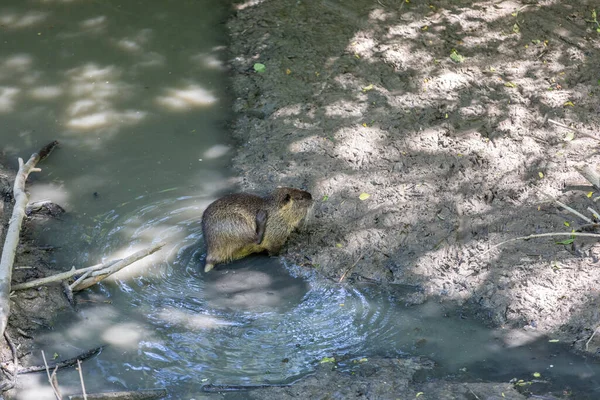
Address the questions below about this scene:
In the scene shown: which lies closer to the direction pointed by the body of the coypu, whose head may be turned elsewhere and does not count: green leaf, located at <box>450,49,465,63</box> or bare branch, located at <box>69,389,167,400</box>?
the green leaf

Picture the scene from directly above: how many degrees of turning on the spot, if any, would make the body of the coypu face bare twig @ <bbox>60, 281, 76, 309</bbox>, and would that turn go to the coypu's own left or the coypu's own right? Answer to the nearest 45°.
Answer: approximately 135° to the coypu's own right

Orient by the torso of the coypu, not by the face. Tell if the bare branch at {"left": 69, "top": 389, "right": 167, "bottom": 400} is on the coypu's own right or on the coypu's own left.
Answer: on the coypu's own right

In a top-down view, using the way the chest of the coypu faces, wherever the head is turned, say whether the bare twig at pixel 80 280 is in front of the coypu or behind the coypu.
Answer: behind

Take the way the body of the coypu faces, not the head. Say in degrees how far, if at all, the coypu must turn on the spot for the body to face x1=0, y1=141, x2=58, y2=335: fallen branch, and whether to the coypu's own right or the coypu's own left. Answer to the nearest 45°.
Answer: approximately 180°

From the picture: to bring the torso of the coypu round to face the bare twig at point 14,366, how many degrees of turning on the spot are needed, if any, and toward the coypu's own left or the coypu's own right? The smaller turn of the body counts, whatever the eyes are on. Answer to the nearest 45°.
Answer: approximately 135° to the coypu's own right

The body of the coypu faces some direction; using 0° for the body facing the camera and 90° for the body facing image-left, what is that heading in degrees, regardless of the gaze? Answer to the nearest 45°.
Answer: approximately 270°

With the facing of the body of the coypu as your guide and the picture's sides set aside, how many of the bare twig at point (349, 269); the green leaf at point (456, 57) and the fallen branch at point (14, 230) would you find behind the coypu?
1

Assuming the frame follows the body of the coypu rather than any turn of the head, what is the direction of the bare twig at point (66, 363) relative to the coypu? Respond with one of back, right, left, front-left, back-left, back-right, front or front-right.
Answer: back-right
